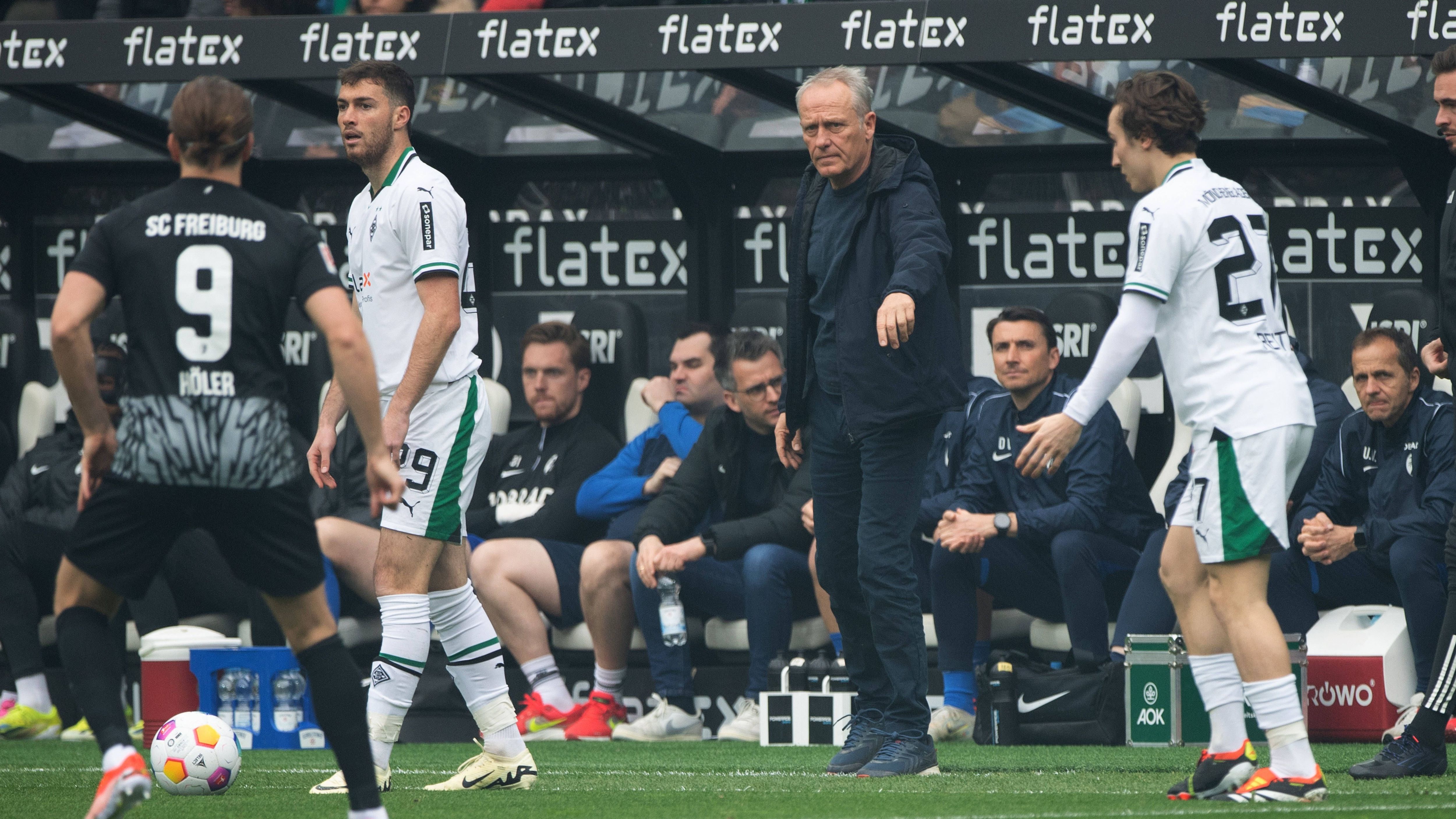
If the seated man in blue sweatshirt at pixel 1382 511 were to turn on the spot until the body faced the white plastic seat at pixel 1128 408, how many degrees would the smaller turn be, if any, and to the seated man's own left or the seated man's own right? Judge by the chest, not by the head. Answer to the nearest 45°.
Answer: approximately 90° to the seated man's own right

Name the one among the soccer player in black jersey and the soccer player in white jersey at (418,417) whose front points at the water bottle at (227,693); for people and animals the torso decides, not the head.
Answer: the soccer player in black jersey

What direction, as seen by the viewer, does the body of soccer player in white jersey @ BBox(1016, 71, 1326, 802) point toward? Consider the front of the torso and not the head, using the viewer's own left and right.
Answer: facing to the left of the viewer

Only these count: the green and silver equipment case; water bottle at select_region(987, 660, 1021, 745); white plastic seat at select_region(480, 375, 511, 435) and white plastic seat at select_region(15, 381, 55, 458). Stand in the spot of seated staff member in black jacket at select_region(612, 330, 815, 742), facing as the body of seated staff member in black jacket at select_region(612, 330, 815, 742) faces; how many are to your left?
2

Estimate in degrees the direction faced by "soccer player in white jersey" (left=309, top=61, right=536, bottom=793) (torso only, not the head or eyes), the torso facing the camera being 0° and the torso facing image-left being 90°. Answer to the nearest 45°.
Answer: approximately 45°

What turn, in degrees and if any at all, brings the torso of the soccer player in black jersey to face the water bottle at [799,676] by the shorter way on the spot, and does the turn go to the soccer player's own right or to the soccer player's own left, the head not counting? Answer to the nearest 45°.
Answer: approximately 45° to the soccer player's own right

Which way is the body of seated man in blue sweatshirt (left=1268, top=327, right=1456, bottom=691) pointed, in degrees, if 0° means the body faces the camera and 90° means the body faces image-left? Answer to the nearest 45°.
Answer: approximately 45°

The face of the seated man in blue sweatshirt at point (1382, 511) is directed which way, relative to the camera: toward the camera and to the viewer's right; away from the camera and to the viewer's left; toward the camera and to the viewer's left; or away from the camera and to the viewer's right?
toward the camera and to the viewer's left

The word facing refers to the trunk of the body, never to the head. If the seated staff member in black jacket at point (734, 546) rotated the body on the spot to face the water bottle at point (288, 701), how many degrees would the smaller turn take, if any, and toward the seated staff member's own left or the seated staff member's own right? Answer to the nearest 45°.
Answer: approximately 45° to the seated staff member's own right

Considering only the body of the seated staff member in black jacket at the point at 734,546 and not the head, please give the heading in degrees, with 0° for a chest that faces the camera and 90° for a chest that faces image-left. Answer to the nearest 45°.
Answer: approximately 45°

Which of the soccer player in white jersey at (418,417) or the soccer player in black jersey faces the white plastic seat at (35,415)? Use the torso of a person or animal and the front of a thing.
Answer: the soccer player in black jersey

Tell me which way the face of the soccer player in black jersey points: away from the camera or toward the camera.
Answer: away from the camera

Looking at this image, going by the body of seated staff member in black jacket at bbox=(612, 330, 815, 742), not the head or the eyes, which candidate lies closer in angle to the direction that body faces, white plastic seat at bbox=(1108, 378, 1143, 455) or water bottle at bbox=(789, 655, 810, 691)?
the water bottle

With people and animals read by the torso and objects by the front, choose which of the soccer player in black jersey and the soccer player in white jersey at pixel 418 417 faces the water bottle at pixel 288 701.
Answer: the soccer player in black jersey

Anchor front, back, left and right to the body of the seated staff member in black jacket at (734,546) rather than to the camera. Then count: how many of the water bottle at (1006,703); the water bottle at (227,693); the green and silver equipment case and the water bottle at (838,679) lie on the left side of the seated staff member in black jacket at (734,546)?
3

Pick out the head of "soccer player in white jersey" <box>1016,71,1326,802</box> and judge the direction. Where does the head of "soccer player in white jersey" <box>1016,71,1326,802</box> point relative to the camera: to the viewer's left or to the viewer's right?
to the viewer's left
